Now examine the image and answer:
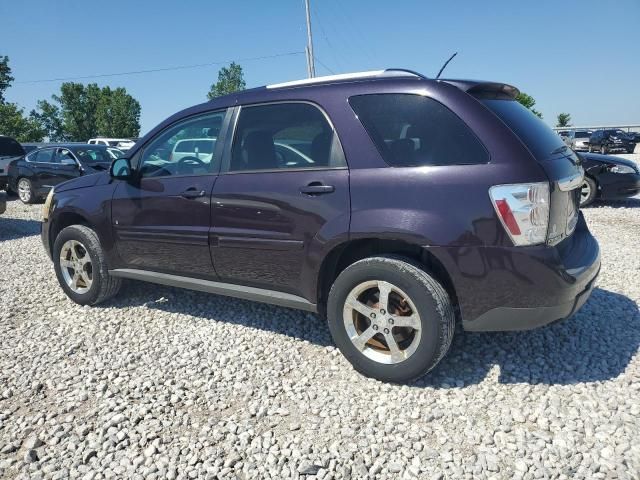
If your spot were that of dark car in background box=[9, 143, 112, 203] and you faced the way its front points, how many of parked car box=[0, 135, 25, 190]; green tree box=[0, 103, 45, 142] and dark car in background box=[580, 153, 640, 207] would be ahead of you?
1

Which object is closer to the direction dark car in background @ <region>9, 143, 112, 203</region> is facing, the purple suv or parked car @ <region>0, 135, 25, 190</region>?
the purple suv

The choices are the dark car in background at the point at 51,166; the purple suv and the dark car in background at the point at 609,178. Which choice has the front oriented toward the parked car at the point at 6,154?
the purple suv

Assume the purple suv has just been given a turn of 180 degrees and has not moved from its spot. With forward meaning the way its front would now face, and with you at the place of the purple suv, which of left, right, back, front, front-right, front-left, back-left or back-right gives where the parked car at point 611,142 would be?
left

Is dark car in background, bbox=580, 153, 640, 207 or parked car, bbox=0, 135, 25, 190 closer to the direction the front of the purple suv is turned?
the parked car

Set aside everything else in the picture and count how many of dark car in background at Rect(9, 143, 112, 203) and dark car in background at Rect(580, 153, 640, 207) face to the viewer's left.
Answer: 0

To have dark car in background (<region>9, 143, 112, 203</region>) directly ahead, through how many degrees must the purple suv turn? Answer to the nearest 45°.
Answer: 0° — it already faces it

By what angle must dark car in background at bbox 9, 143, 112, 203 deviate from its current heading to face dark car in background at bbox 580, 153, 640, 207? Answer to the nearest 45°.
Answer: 0° — it already faces it

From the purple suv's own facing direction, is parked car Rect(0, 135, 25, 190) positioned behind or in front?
in front

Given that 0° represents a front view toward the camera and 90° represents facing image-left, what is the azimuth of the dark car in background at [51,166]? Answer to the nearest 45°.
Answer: approximately 315°

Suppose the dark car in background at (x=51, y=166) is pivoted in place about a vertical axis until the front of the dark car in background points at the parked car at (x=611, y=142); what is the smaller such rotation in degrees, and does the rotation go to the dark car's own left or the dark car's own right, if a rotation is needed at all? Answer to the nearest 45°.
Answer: approximately 45° to the dark car's own left

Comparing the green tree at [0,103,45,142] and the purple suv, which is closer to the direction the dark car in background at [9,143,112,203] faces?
the purple suv

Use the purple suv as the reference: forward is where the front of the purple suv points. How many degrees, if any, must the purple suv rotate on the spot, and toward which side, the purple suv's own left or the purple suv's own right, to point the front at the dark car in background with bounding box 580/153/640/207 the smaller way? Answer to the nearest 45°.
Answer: approximately 90° to the purple suv's own right

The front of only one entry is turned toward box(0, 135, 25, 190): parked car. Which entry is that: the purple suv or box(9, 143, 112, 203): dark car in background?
the purple suv

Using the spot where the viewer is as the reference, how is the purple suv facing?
facing away from the viewer and to the left of the viewer

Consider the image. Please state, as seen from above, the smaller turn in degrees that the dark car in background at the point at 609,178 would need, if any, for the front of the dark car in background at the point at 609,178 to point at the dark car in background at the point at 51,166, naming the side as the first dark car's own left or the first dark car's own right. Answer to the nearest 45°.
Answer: approximately 135° to the first dark car's own right

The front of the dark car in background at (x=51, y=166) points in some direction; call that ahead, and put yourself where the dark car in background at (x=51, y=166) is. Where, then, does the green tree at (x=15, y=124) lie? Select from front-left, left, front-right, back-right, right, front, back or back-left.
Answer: back-left
